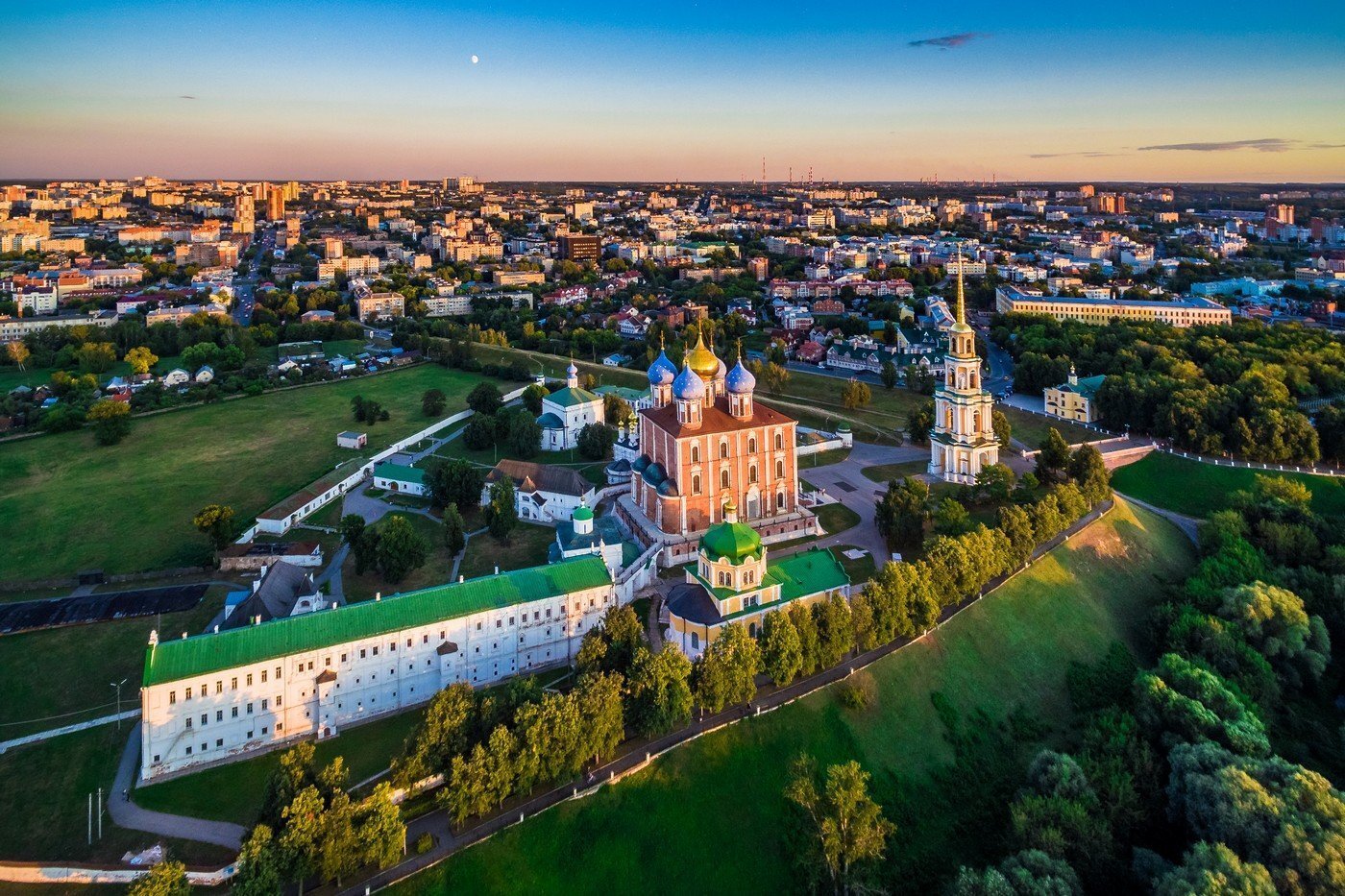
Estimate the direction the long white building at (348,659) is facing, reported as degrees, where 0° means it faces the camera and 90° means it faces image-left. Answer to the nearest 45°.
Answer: approximately 315°

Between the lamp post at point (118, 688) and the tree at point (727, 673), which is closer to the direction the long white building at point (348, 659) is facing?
the tree

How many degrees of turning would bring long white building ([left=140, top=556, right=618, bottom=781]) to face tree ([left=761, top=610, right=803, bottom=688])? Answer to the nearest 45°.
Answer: approximately 45° to its left

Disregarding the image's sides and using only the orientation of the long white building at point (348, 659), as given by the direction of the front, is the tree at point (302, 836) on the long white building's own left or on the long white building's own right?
on the long white building's own right

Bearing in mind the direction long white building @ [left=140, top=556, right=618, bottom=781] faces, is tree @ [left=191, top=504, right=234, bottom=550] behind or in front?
behind
